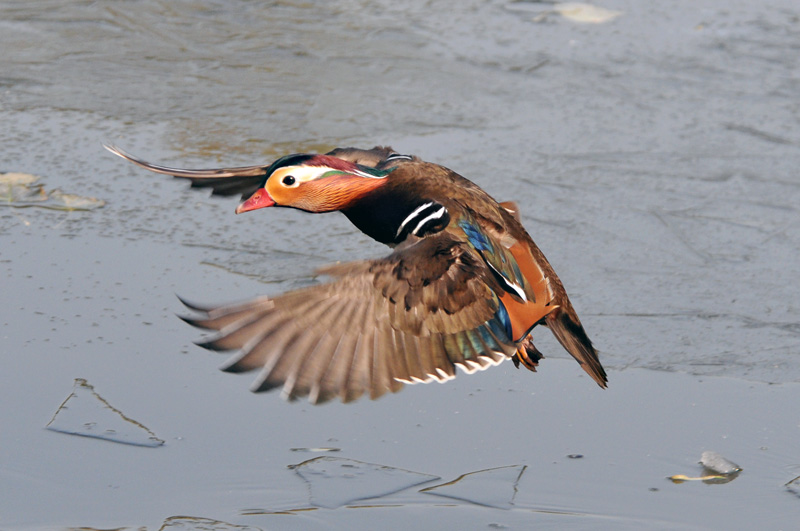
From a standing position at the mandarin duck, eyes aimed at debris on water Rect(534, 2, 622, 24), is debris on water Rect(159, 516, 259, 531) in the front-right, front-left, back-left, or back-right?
back-left

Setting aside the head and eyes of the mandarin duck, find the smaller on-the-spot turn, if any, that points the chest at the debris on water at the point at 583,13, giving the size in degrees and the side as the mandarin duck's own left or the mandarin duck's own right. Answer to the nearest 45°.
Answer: approximately 90° to the mandarin duck's own right

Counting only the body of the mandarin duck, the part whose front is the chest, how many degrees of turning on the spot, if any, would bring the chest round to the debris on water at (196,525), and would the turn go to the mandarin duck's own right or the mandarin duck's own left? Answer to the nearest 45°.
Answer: approximately 45° to the mandarin duck's own left

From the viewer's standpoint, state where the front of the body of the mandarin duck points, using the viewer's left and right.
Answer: facing to the left of the viewer

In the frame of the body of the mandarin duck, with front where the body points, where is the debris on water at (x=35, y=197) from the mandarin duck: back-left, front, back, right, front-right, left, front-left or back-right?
front-right

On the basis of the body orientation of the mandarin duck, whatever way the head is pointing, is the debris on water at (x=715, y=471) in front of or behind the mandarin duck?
behind

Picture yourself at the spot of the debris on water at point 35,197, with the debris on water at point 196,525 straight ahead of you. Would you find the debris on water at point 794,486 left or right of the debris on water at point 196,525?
left

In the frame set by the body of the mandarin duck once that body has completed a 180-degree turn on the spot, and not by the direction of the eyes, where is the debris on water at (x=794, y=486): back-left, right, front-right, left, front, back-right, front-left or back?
front
